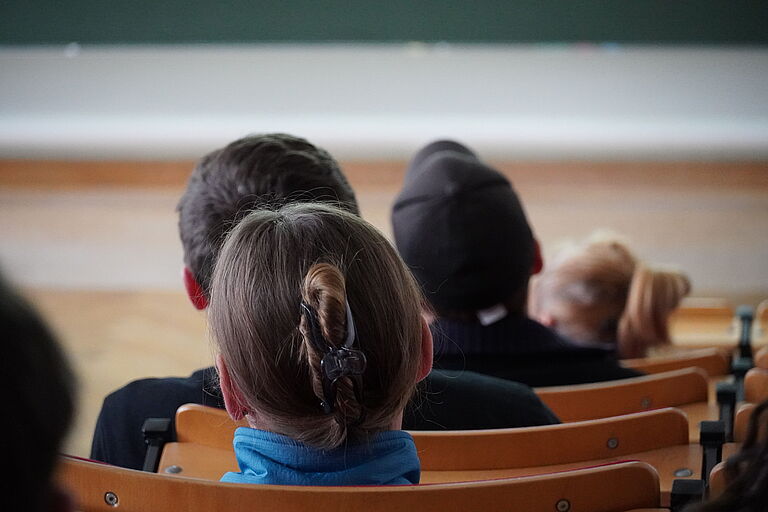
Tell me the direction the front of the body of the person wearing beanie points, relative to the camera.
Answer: away from the camera

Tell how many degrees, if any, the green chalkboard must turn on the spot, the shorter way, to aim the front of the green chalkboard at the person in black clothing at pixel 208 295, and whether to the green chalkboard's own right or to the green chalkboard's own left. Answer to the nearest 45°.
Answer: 0° — it already faces them

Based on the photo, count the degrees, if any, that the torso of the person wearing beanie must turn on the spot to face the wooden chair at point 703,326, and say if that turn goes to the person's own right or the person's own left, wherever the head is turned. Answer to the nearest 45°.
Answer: approximately 45° to the person's own right

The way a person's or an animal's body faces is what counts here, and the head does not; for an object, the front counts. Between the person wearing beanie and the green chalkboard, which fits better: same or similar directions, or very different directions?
very different directions

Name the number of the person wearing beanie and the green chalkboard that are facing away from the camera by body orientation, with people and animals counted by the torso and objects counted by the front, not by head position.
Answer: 1

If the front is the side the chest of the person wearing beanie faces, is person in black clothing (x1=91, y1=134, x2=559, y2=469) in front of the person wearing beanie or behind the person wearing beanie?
behind

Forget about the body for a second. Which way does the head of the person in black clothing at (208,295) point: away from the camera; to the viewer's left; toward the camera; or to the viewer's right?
away from the camera

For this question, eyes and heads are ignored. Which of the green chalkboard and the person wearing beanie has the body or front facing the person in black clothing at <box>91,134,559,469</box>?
the green chalkboard

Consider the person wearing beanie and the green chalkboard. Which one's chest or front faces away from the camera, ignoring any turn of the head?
the person wearing beanie

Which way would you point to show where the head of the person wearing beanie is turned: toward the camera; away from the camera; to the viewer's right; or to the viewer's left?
away from the camera

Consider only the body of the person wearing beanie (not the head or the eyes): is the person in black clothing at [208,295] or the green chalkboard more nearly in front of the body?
the green chalkboard

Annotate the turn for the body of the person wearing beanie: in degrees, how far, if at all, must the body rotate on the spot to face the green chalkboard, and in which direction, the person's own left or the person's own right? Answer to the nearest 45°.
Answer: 0° — they already face it

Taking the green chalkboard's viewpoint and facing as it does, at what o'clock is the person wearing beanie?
The person wearing beanie is roughly at 12 o'clock from the green chalkboard.
